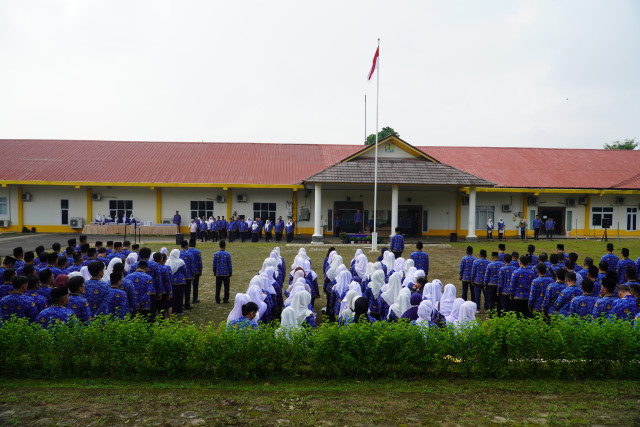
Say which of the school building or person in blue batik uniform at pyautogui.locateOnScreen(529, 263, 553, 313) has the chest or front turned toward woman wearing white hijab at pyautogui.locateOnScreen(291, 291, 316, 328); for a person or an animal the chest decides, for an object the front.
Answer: the school building

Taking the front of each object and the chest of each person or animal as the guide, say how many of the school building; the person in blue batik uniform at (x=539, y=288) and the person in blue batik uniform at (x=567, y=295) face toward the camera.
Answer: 1

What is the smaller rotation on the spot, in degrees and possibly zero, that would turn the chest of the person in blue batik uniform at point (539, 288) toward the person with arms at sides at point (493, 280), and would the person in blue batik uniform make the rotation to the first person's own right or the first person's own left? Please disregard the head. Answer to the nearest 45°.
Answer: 0° — they already face them

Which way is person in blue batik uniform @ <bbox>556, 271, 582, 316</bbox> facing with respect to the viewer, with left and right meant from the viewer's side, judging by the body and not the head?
facing away from the viewer and to the left of the viewer

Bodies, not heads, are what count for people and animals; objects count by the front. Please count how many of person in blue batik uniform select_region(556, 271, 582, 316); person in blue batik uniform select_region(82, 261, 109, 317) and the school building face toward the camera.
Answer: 1

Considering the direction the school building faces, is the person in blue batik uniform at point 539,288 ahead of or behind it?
ahead

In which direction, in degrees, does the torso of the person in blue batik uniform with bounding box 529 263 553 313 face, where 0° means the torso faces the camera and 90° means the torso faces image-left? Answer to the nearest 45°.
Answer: approximately 135°

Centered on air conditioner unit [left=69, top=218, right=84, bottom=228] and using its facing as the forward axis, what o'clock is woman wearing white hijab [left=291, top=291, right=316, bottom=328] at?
The woman wearing white hijab is roughly at 12 o'clock from the air conditioner unit.

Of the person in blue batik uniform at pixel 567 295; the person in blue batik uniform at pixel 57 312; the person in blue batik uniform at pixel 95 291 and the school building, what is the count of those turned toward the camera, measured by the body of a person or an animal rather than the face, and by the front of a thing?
1

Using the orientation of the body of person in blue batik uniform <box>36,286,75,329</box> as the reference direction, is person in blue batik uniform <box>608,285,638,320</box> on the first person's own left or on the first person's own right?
on the first person's own right

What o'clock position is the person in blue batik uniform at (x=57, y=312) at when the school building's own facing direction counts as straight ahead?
The person in blue batik uniform is roughly at 12 o'clock from the school building.

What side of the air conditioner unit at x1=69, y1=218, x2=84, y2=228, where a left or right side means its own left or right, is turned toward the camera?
front

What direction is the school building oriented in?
toward the camera

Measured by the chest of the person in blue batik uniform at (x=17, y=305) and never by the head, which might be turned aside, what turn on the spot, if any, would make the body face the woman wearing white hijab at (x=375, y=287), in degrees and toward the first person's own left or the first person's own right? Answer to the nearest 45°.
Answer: approximately 45° to the first person's own right
